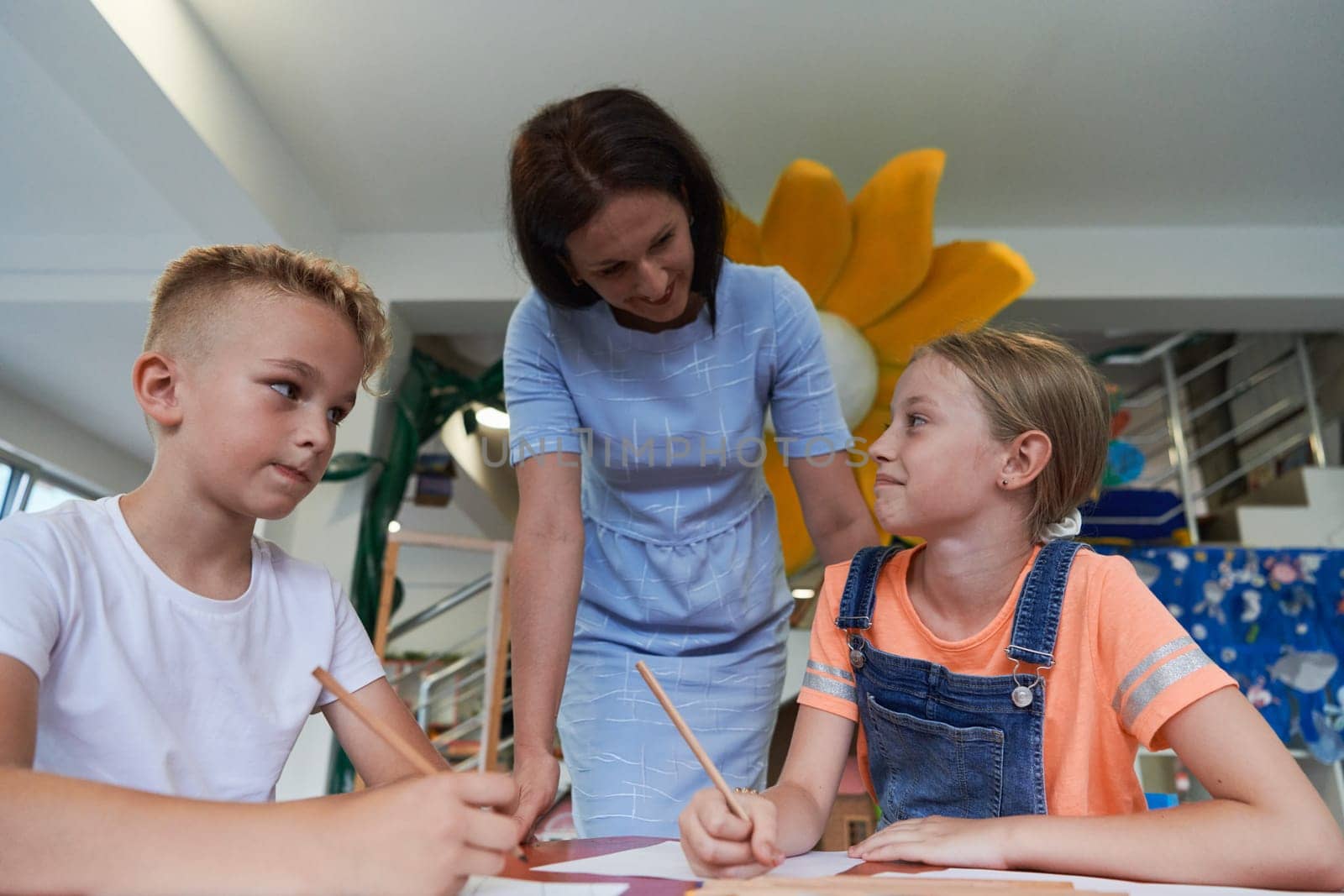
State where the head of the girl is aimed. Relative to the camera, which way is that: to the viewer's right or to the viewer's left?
to the viewer's left

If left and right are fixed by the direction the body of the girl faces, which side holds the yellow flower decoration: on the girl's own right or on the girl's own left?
on the girl's own right

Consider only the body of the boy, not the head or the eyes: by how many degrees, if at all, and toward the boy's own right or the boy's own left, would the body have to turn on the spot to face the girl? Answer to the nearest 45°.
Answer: approximately 45° to the boy's own left

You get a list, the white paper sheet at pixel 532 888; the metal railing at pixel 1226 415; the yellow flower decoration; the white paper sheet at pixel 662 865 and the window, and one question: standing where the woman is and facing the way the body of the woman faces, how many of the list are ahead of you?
2

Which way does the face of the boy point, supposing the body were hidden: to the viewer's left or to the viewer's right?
to the viewer's right

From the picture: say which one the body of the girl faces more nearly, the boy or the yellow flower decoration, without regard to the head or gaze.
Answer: the boy

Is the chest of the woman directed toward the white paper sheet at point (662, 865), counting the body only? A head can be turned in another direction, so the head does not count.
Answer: yes

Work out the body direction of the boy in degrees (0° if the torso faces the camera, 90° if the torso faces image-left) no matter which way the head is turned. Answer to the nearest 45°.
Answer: approximately 315°

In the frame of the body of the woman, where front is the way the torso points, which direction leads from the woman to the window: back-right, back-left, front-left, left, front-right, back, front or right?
back-right

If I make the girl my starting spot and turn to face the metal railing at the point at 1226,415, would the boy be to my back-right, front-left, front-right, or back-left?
back-left
